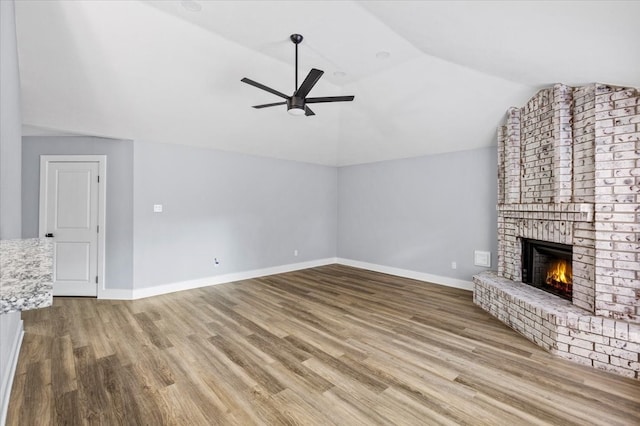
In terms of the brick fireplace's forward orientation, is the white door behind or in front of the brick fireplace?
in front

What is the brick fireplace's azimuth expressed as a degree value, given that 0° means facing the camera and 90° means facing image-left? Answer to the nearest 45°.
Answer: approximately 45°

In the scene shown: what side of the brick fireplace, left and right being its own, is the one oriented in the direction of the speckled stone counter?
front

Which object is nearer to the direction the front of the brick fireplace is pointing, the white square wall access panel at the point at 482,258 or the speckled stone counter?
the speckled stone counter

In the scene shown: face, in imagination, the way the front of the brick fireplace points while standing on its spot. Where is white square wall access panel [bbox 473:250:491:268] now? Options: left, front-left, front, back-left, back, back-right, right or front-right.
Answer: right
